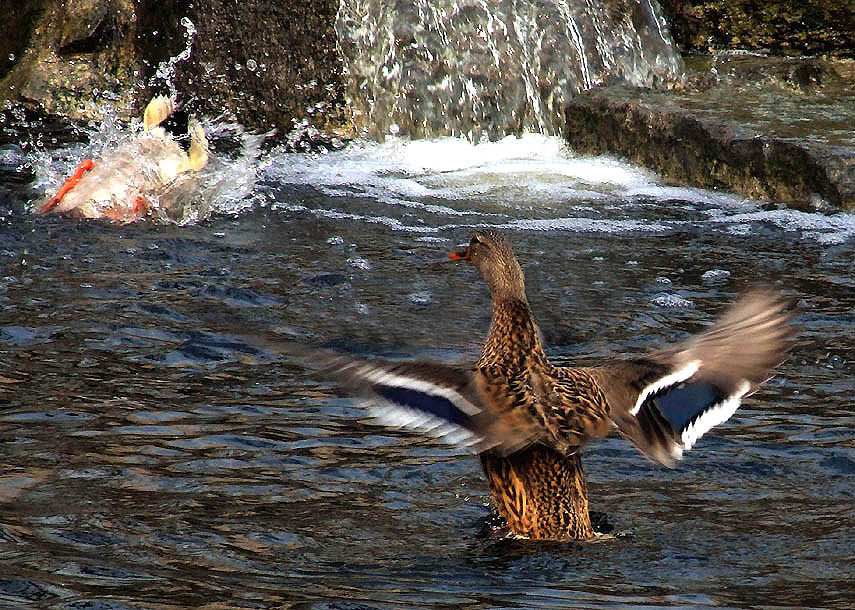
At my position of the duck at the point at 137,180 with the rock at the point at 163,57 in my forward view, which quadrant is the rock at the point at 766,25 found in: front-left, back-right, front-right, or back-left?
front-right

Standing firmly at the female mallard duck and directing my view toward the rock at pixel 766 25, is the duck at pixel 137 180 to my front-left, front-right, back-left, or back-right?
front-left

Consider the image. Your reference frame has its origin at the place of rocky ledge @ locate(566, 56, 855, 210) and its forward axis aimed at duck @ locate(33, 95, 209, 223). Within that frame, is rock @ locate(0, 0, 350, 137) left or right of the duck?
right

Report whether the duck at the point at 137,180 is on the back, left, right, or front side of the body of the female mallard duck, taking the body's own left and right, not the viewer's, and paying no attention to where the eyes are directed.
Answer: front

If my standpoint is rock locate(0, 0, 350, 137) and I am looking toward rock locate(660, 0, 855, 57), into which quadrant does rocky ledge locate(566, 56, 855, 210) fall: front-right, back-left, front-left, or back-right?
front-right

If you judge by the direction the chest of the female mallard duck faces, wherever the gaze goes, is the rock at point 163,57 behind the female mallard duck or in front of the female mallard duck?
in front

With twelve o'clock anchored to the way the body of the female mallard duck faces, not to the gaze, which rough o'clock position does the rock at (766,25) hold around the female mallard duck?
The rock is roughly at 2 o'clock from the female mallard duck.

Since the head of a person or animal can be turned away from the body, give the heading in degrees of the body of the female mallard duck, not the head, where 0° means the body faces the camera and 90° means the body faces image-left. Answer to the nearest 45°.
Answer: approximately 135°

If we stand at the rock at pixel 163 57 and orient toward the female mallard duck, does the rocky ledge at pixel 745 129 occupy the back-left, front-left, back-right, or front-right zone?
front-left

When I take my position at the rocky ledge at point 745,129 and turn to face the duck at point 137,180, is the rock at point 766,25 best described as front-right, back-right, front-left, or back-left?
back-right

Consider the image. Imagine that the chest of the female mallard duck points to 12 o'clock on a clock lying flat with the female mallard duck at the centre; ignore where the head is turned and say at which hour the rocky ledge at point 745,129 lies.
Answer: The rocky ledge is roughly at 2 o'clock from the female mallard duck.
